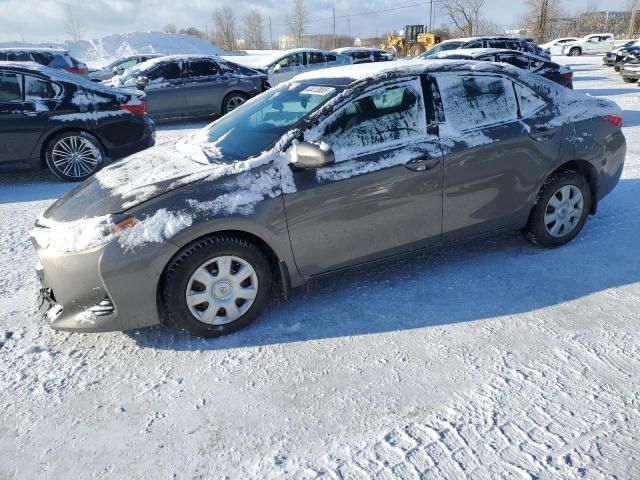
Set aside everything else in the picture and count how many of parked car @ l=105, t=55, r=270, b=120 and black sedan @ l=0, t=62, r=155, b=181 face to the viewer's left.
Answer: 2

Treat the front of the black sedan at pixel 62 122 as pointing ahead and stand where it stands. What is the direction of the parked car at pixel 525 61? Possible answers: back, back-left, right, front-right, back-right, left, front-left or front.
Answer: back

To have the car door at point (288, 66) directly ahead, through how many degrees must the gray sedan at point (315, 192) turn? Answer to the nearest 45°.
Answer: approximately 135° to its right

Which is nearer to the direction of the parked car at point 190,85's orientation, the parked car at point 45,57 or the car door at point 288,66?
the parked car

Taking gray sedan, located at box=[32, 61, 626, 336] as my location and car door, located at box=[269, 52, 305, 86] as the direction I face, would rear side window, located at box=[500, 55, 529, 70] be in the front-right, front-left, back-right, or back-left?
front-right

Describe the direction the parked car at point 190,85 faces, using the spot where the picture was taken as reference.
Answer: facing to the left of the viewer

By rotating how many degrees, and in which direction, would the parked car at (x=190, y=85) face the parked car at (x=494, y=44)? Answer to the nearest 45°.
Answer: approximately 180°

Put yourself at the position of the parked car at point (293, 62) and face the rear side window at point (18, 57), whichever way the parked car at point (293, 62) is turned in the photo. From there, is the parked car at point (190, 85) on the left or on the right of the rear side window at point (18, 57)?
left

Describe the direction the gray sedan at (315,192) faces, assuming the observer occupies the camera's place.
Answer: facing the viewer and to the left of the viewer

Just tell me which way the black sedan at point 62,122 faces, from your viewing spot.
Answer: facing to the left of the viewer

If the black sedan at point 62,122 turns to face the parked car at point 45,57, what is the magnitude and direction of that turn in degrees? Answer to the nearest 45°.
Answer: approximately 90° to its right

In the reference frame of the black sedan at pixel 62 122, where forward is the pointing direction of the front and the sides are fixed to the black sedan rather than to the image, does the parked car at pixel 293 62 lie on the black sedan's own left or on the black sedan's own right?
on the black sedan's own right

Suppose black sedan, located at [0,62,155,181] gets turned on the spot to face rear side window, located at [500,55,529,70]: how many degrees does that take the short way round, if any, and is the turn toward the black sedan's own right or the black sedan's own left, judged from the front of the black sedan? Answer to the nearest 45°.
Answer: approximately 180°

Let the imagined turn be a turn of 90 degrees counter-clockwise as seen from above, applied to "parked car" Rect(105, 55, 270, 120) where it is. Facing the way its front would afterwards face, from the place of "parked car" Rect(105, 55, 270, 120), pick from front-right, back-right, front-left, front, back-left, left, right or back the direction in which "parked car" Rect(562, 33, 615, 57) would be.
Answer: back-left

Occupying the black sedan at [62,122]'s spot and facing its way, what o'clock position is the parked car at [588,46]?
The parked car is roughly at 5 o'clock from the black sedan.

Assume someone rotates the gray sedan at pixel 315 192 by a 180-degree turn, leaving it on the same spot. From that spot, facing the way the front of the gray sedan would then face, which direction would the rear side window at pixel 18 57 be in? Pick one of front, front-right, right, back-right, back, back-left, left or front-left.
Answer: left

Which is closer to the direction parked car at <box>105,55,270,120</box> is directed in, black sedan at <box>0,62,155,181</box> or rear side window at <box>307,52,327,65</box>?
the black sedan

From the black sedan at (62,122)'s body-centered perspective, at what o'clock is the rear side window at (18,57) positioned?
The rear side window is roughly at 3 o'clock from the black sedan.
